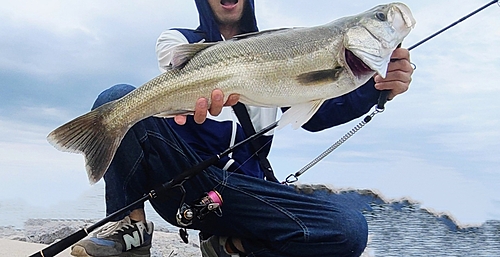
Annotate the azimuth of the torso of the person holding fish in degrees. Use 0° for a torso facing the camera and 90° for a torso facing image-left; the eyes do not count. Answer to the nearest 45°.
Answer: approximately 0°

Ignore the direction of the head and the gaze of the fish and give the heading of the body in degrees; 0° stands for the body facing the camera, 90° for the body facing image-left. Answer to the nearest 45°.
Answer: approximately 270°
